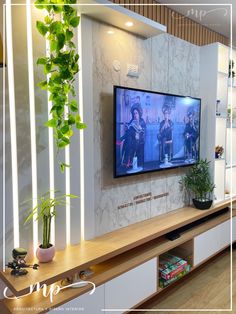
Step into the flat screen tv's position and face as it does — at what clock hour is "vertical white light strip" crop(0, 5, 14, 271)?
The vertical white light strip is roughly at 3 o'clock from the flat screen tv.

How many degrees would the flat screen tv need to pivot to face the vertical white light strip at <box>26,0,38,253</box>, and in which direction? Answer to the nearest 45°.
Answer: approximately 90° to its right

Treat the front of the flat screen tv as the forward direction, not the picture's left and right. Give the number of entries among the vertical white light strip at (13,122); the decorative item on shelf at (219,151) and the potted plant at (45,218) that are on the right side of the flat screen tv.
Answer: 2

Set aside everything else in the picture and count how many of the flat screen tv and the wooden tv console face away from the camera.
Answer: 0

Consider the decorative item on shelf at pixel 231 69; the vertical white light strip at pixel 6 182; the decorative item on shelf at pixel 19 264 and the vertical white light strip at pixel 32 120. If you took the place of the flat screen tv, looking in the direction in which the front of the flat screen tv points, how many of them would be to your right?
3

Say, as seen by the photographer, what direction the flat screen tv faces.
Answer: facing the viewer and to the right of the viewer

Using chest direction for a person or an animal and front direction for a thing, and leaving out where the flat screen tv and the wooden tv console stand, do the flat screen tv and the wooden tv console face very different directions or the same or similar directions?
same or similar directions

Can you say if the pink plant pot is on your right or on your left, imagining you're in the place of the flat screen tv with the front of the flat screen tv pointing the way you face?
on your right

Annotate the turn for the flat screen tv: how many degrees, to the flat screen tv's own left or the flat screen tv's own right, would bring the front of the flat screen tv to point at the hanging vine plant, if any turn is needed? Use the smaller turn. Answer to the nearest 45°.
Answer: approximately 90° to the flat screen tv's own right

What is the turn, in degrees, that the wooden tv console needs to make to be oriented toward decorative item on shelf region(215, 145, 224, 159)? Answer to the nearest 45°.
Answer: approximately 90° to its left

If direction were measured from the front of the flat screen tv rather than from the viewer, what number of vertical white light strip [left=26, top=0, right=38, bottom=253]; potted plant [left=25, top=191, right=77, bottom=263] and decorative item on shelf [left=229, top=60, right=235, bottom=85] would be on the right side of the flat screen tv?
2

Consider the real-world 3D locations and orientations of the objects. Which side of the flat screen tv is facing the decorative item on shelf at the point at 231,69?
left
